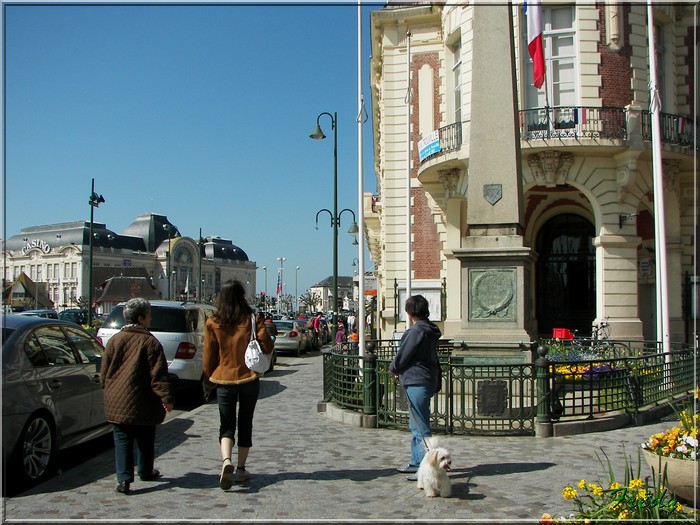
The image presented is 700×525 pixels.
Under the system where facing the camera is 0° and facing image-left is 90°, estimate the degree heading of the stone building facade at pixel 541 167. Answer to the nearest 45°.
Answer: approximately 0°

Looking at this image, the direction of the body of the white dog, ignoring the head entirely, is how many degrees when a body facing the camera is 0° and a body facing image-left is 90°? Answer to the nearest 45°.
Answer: approximately 315°

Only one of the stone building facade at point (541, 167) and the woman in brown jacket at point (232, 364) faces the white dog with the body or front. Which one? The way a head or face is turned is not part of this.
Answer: the stone building facade

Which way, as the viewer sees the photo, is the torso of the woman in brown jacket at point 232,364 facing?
away from the camera

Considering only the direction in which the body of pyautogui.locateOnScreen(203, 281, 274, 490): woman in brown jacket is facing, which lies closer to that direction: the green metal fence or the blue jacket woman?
the green metal fence

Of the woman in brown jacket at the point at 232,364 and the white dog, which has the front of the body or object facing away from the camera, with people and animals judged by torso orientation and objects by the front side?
the woman in brown jacket

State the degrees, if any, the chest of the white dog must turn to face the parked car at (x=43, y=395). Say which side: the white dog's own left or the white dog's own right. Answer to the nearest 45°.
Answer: approximately 135° to the white dog's own right

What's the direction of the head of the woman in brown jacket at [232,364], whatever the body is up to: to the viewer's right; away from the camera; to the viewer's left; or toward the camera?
away from the camera

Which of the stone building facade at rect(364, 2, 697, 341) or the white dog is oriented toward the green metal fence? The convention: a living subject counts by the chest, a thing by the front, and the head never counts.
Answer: the stone building facade

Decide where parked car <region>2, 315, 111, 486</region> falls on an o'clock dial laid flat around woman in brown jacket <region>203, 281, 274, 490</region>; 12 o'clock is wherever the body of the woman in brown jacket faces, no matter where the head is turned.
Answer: The parked car is roughly at 10 o'clock from the woman in brown jacket.

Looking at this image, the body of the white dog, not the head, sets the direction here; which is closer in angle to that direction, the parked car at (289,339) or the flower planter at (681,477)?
the flower planter

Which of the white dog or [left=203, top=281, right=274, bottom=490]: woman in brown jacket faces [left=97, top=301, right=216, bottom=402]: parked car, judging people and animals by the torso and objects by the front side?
the woman in brown jacket

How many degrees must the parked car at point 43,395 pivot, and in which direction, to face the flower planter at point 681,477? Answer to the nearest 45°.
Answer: approximately 90° to its right

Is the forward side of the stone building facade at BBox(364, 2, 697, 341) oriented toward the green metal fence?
yes

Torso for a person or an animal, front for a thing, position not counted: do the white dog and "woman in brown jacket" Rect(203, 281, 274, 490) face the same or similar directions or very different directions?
very different directions
